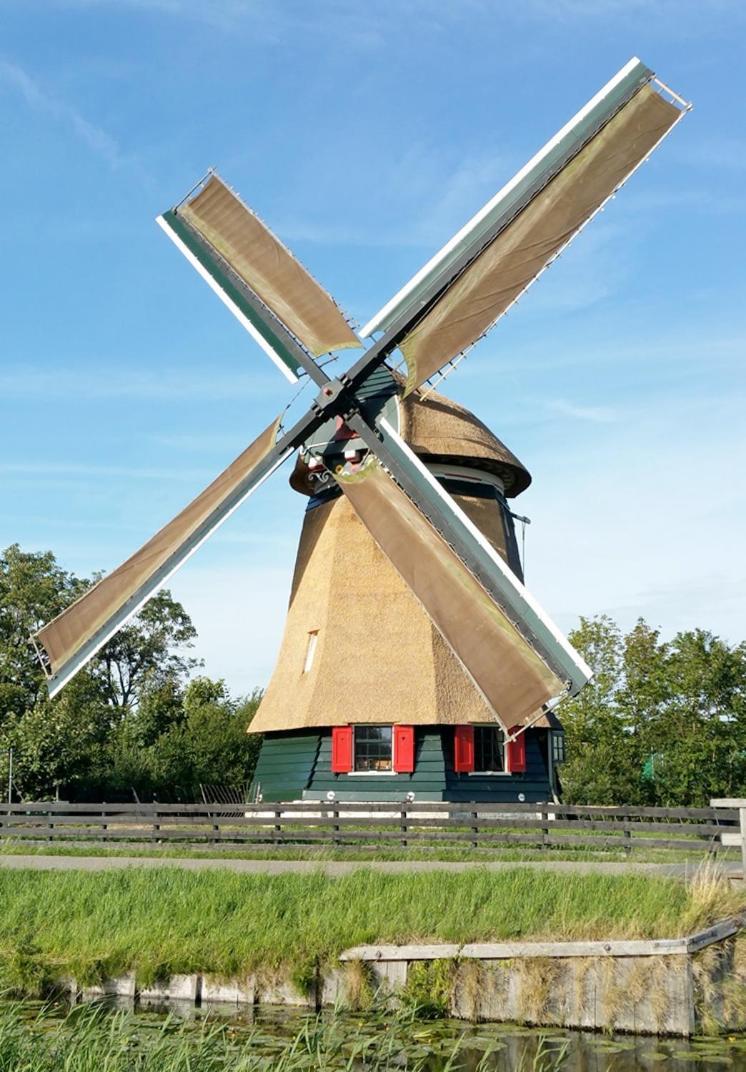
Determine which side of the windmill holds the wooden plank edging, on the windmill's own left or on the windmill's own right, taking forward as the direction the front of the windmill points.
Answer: on the windmill's own left

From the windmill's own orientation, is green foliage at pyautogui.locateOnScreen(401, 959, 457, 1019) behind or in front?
in front

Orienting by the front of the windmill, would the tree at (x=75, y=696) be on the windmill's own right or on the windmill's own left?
on the windmill's own right

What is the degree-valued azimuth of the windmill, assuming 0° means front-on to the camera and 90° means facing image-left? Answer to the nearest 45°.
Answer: approximately 45°

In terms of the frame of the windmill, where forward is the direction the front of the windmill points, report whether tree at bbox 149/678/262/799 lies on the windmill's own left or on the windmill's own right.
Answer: on the windmill's own right

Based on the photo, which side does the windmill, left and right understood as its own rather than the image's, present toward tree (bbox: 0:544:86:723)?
right

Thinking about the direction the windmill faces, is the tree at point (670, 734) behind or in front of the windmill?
behind

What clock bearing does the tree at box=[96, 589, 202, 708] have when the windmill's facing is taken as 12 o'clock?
The tree is roughly at 4 o'clock from the windmill.
